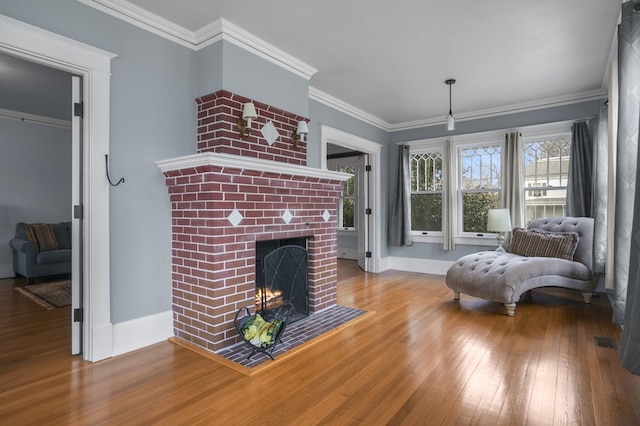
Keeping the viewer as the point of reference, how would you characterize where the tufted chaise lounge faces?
facing the viewer and to the left of the viewer

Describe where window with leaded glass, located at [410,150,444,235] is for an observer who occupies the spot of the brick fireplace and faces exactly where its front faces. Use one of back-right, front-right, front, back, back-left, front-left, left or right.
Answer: left

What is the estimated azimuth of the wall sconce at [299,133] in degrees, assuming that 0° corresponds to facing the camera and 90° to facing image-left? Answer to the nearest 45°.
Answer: approximately 315°

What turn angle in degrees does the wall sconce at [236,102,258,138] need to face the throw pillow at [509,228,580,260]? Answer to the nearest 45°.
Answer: approximately 45° to its left

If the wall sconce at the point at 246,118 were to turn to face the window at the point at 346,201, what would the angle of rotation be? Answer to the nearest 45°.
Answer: approximately 90° to its left

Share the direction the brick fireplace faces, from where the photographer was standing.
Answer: facing the viewer and to the right of the viewer

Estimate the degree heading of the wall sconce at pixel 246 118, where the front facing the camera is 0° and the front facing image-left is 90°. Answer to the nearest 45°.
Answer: approximately 315°

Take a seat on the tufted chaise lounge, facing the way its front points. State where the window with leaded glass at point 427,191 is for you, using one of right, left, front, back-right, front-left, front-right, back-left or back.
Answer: right
